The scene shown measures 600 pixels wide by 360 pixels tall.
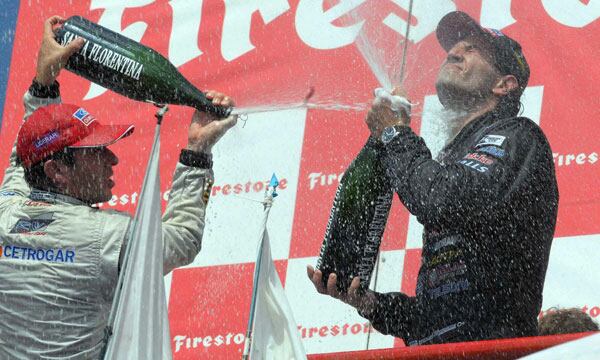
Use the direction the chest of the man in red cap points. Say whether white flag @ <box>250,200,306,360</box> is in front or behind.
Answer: in front

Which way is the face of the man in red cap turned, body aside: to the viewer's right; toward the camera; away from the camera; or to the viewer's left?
to the viewer's right

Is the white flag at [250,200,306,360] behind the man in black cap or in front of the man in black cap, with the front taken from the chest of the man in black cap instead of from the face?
in front

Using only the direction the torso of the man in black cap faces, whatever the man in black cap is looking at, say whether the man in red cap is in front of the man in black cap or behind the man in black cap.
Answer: in front
